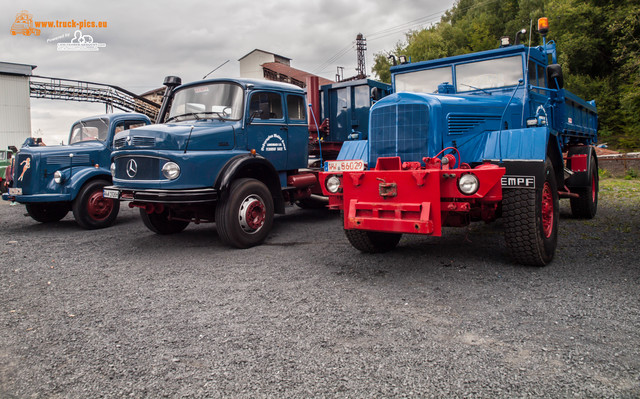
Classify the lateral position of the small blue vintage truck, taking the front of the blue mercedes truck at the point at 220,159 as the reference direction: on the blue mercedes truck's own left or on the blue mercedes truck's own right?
on the blue mercedes truck's own right

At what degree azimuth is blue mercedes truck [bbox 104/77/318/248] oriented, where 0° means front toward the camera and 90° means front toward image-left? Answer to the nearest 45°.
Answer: approximately 45°

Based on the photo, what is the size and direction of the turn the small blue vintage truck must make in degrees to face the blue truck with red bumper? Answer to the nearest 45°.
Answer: approximately 90° to its left

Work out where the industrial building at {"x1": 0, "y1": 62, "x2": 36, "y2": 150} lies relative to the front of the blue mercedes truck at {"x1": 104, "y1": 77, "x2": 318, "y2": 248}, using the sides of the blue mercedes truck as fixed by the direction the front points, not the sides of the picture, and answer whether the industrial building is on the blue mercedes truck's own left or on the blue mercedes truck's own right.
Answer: on the blue mercedes truck's own right

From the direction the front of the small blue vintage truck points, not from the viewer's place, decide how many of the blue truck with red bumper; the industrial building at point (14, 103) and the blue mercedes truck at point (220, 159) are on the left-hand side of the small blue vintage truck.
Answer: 2

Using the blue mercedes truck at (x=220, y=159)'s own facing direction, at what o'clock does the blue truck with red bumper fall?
The blue truck with red bumper is roughly at 9 o'clock from the blue mercedes truck.

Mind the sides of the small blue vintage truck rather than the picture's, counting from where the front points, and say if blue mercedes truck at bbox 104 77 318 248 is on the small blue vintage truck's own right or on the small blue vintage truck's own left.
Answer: on the small blue vintage truck's own left
